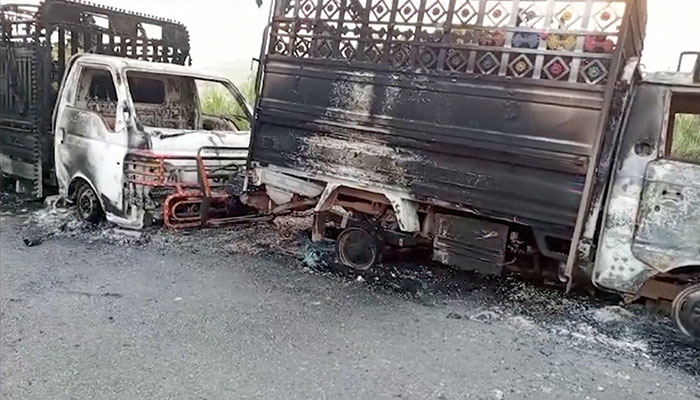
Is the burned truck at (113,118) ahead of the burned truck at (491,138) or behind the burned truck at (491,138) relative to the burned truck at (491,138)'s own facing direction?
behind

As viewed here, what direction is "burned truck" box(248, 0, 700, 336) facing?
to the viewer's right

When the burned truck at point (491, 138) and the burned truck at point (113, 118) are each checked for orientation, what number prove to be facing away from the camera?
0

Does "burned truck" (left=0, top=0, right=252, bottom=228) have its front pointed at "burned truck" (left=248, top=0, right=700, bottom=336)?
yes

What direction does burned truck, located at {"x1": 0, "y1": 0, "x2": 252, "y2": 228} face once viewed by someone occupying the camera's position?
facing the viewer and to the right of the viewer
